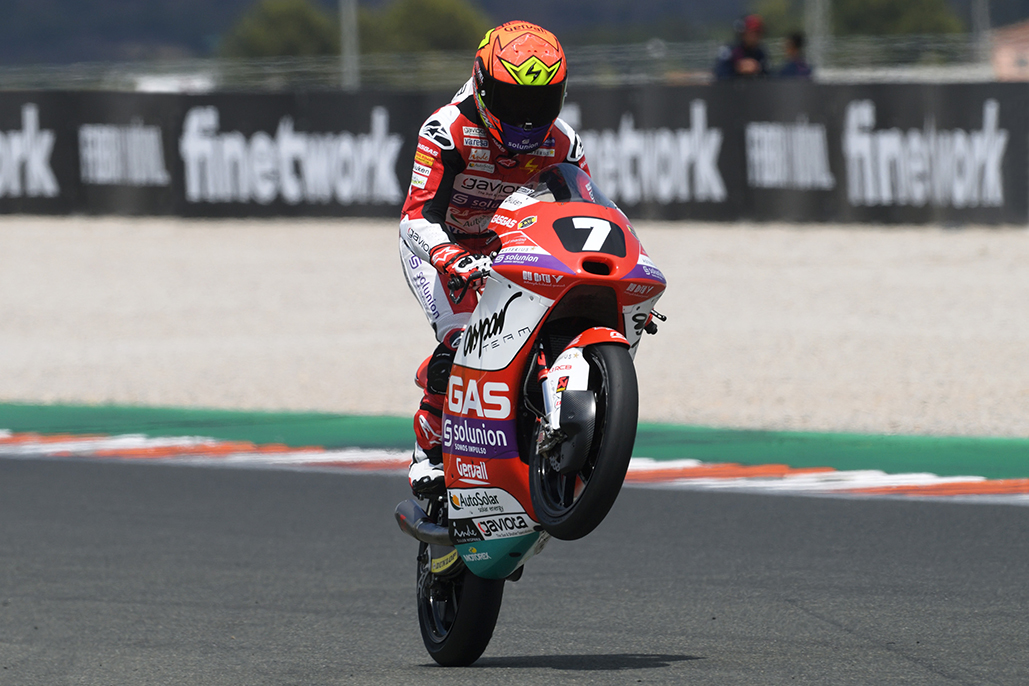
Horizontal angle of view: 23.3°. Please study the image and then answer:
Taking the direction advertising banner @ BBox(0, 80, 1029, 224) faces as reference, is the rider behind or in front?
in front

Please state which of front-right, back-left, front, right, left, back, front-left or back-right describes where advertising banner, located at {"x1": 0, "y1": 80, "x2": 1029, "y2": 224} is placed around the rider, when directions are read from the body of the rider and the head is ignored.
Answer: back-left

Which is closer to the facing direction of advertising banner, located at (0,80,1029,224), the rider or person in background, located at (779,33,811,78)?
the rider

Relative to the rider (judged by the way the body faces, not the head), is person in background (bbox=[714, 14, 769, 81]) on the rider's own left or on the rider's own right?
on the rider's own left

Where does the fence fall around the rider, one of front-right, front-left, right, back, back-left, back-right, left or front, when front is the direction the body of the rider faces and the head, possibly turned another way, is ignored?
back-left

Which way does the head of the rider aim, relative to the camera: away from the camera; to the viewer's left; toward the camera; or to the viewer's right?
toward the camera

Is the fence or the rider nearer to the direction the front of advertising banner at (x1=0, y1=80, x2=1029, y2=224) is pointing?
the rider

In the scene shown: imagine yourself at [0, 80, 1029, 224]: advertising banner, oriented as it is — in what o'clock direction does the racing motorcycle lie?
The racing motorcycle is roughly at 12 o'clock from the advertising banner.

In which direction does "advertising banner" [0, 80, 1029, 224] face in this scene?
toward the camera

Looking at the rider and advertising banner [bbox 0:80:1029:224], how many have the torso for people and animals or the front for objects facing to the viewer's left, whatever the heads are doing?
0

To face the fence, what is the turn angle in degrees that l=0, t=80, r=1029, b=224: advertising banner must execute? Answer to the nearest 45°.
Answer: approximately 180°
